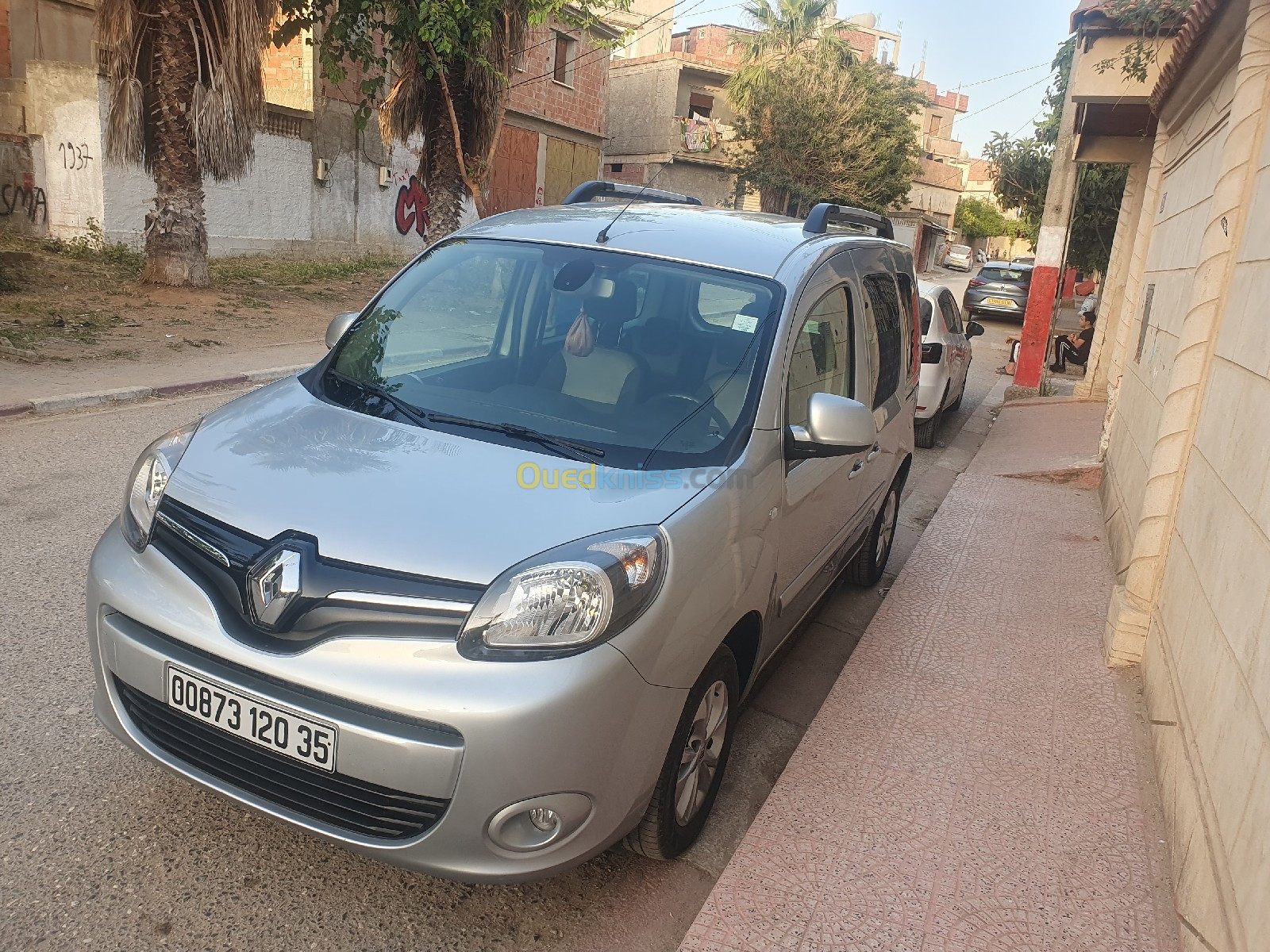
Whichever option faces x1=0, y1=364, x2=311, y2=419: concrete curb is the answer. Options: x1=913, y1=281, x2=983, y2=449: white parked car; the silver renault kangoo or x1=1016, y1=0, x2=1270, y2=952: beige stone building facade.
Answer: the beige stone building facade

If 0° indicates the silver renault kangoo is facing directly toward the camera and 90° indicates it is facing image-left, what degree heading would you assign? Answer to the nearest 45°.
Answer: approximately 45°

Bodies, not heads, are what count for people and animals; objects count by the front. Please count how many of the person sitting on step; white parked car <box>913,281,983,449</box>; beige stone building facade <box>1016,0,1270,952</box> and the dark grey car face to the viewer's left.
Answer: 2

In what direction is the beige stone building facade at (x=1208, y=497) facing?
to the viewer's left

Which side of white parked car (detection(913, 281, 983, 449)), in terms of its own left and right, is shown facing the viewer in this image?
back

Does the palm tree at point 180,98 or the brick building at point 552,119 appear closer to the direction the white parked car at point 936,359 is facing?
the brick building

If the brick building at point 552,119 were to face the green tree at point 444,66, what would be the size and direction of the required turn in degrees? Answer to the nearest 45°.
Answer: approximately 45° to its right

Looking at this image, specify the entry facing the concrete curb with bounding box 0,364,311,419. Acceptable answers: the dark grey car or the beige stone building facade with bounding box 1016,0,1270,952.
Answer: the beige stone building facade

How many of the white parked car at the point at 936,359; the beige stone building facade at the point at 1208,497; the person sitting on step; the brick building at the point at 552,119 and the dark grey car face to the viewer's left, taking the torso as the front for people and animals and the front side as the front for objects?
2

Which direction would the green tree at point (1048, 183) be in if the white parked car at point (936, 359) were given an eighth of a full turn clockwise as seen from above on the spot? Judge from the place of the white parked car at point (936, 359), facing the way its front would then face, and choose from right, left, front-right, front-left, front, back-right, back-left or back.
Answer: front-left

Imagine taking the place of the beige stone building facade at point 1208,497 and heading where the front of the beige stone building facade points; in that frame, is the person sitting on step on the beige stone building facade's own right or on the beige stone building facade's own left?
on the beige stone building facade's own right

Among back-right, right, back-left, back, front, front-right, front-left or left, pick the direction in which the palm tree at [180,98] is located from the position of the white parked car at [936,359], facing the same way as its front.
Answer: left

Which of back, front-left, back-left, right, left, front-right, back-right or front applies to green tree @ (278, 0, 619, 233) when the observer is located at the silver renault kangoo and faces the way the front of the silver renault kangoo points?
back-right
